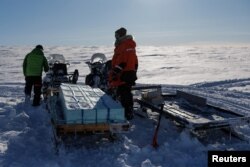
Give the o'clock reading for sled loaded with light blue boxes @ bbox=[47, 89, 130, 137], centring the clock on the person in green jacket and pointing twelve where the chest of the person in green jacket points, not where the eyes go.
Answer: The sled loaded with light blue boxes is roughly at 4 o'clock from the person in green jacket.

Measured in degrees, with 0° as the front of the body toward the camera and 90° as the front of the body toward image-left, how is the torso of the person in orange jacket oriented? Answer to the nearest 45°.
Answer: approximately 90°

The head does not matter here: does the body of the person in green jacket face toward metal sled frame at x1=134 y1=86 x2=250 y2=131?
no

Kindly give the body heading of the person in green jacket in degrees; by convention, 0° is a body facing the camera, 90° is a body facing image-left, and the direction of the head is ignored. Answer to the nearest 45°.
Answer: approximately 225°

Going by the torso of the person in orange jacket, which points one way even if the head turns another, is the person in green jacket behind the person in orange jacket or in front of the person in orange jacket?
in front

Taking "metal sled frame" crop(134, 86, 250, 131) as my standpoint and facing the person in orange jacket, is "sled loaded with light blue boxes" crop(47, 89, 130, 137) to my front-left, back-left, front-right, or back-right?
front-left

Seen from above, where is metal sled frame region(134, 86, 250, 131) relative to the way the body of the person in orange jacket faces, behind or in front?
behind

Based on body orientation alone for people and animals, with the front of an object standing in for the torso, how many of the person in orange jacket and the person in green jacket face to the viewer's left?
1

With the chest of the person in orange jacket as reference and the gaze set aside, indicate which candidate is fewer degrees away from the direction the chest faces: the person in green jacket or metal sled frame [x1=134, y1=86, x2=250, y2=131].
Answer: the person in green jacket

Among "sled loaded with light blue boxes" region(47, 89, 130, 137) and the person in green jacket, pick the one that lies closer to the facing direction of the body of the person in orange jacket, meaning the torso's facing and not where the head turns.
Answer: the person in green jacket

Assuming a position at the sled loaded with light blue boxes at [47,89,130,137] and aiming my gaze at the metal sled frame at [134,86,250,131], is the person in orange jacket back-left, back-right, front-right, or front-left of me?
front-left

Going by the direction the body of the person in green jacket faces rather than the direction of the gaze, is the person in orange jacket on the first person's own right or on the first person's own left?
on the first person's own right

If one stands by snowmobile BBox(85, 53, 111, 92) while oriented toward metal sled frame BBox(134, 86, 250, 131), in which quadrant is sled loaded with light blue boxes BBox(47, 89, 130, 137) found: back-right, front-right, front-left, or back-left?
front-right
